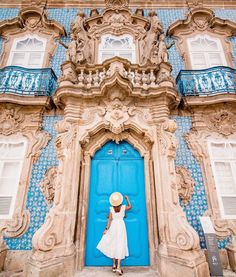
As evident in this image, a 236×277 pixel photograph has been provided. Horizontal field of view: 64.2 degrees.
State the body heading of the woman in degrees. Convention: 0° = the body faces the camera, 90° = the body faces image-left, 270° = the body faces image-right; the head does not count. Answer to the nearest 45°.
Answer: approximately 180°
